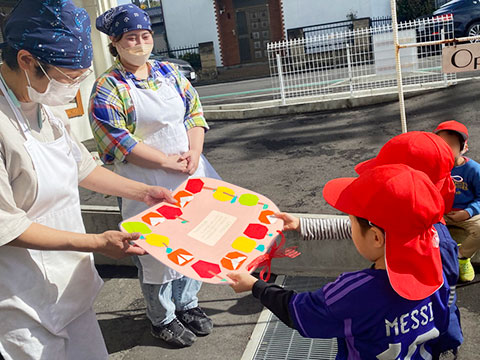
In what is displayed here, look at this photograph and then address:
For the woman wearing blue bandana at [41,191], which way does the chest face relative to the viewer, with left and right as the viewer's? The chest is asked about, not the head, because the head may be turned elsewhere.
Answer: facing the viewer and to the right of the viewer

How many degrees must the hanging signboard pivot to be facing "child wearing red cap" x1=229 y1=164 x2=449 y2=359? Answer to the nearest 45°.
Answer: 0° — it already faces them

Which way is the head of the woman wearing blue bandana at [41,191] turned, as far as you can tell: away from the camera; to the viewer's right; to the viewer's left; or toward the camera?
to the viewer's right

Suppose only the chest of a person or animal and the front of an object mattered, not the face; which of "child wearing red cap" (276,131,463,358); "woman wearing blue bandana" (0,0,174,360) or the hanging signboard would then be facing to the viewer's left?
the child wearing red cap

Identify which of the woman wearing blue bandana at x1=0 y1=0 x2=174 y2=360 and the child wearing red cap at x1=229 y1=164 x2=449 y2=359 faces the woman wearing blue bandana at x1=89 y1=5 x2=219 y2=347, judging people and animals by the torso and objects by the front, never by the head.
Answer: the child wearing red cap

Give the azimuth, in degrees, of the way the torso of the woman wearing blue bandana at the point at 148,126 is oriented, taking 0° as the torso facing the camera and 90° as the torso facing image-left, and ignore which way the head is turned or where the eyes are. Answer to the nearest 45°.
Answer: approximately 315°

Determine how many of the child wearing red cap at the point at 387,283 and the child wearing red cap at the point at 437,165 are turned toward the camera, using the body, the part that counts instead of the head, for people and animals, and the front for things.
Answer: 0

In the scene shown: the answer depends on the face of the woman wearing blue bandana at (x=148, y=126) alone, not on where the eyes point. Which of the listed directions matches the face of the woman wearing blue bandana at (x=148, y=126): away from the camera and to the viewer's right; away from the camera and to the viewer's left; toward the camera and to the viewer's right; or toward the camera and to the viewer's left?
toward the camera and to the viewer's right

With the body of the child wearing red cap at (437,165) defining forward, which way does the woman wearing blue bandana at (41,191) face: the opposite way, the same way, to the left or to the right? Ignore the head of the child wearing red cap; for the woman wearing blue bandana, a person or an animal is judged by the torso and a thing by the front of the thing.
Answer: the opposite way

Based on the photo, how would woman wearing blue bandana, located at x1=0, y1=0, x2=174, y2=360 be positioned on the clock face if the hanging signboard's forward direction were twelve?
The woman wearing blue bandana is roughly at 1 o'clock from the hanging signboard.

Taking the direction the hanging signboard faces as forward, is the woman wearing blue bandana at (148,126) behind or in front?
in front

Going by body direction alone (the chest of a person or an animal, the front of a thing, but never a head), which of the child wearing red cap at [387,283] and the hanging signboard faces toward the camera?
the hanging signboard

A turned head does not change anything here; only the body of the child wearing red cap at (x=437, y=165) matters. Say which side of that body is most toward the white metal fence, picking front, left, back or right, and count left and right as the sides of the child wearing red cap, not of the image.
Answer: right
